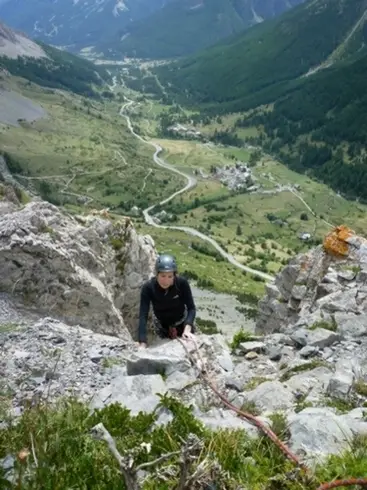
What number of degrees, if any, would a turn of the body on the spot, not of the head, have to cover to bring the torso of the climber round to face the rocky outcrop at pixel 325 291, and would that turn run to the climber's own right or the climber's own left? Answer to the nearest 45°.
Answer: approximately 135° to the climber's own left

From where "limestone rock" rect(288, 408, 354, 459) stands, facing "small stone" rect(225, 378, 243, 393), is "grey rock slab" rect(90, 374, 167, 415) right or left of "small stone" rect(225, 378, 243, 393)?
left

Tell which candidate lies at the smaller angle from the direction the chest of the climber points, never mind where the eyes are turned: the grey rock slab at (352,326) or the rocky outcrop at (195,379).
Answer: the rocky outcrop

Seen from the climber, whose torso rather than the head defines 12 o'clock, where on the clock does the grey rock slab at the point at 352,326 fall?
The grey rock slab is roughly at 8 o'clock from the climber.

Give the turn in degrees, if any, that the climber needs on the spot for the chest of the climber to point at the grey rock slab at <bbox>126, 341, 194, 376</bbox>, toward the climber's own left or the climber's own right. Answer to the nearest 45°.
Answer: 0° — they already face it

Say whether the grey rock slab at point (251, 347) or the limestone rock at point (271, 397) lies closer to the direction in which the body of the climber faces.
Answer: the limestone rock

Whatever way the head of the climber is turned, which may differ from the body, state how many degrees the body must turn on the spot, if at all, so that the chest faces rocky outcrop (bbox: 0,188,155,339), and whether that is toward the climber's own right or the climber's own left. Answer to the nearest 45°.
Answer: approximately 135° to the climber's own right

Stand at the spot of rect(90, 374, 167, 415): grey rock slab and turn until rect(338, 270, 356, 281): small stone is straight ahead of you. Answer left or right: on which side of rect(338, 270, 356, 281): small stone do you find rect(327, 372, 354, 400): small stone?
right

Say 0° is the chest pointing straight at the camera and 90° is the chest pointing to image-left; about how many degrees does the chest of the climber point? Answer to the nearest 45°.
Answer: approximately 0°
